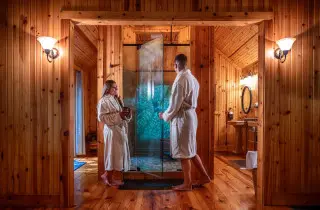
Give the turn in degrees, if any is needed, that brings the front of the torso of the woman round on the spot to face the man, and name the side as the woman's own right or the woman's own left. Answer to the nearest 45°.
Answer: approximately 45° to the woman's own right

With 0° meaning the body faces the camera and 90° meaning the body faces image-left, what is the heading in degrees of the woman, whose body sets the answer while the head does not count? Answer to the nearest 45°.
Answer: approximately 270°

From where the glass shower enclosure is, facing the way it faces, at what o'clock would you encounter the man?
The man is roughly at 11 o'clock from the glass shower enclosure.

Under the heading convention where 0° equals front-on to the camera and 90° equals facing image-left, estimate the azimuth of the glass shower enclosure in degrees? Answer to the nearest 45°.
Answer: approximately 0°

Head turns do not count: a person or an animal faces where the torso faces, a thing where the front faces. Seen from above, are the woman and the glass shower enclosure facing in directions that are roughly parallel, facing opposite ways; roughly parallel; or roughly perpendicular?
roughly perpendicular

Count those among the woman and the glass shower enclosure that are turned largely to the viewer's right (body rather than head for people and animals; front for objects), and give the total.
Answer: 1

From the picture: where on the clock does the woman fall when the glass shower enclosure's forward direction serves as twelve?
The woman is roughly at 1 o'clock from the glass shower enclosure.
